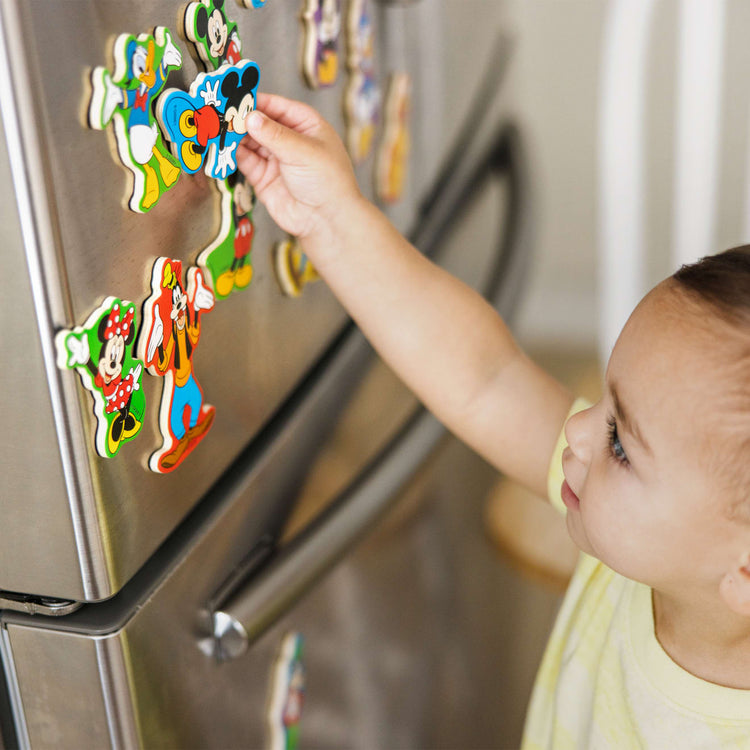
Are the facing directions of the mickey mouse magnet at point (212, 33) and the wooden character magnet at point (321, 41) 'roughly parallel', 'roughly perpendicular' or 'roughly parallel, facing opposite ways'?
roughly parallel

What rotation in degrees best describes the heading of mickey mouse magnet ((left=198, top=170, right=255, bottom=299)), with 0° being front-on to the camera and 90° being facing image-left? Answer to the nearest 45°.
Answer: approximately 315°

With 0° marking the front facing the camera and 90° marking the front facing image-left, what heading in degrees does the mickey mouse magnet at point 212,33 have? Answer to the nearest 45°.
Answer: approximately 315°

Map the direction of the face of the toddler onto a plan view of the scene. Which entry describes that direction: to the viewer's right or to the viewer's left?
to the viewer's left

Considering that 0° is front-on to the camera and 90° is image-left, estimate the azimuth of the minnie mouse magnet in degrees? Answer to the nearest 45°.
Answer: approximately 315°

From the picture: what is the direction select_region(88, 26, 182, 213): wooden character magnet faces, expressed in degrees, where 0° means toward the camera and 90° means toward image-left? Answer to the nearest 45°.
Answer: approximately 315°

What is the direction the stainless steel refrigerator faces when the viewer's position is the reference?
facing the viewer and to the right of the viewer
